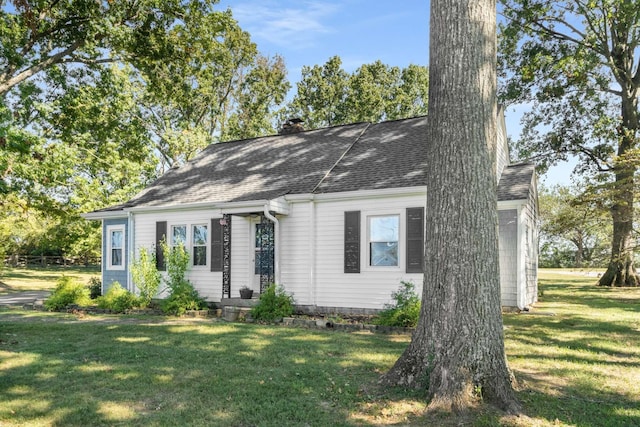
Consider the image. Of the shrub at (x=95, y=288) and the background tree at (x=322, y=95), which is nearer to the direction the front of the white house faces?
the shrub

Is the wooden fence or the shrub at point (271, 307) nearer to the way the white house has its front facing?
the shrub

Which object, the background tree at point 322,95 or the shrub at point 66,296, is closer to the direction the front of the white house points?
the shrub

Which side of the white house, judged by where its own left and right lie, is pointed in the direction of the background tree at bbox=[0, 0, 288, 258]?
right

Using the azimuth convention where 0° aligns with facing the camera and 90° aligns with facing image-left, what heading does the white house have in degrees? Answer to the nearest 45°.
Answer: approximately 45°

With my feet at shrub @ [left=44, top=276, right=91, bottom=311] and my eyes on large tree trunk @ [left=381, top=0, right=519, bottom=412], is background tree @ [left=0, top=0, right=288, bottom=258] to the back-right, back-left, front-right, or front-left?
back-left

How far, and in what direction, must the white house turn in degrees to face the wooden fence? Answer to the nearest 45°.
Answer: approximately 90° to its right

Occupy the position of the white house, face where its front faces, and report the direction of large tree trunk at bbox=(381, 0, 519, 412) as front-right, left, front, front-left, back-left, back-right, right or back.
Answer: front-left

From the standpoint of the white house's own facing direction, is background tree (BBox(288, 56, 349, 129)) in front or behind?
behind

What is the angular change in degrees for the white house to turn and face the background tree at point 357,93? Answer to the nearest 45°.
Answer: approximately 135° to its right

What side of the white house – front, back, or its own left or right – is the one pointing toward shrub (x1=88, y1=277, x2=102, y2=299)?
right

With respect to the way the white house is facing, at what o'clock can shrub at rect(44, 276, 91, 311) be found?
The shrub is roughly at 2 o'clock from the white house.
